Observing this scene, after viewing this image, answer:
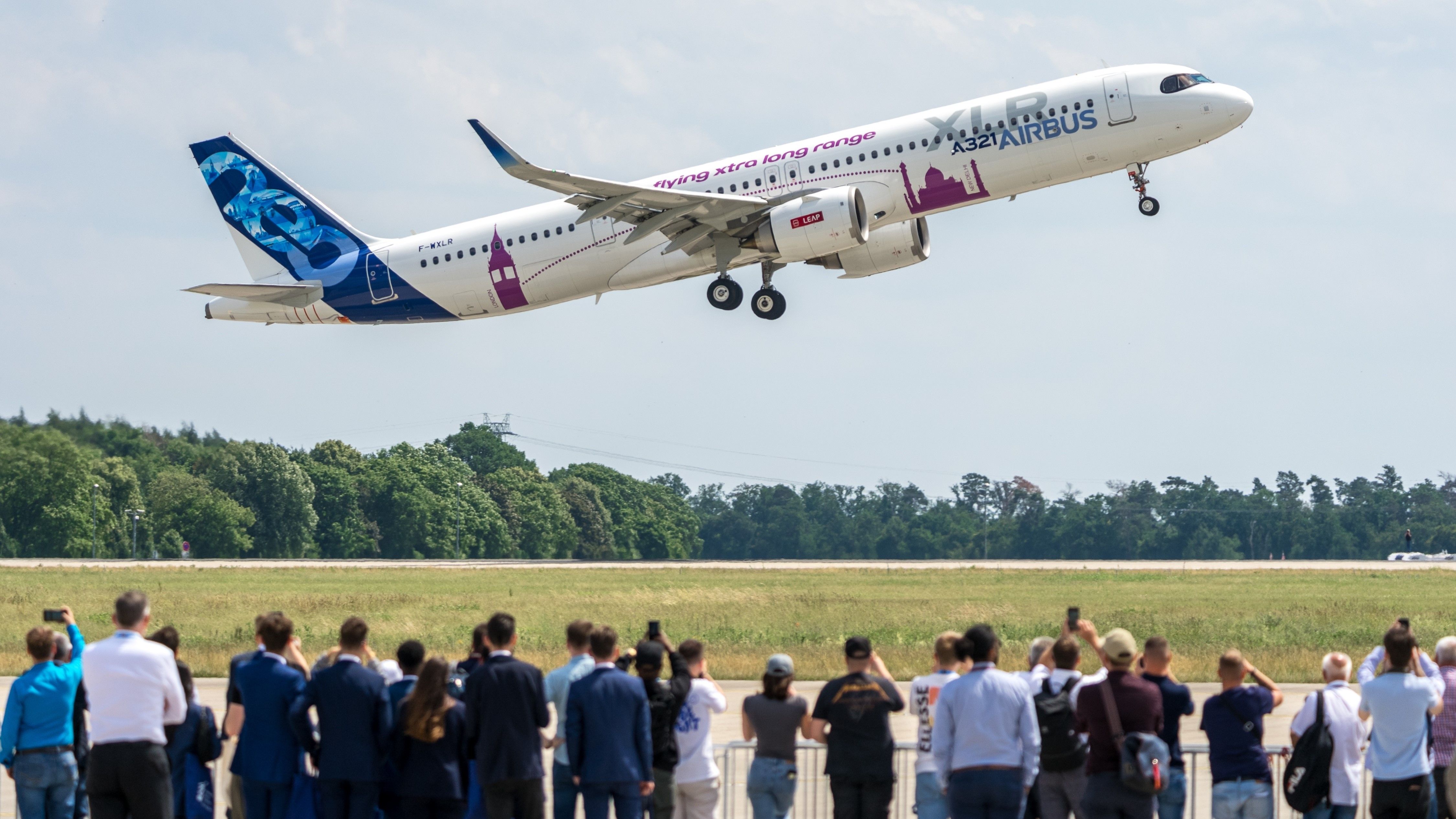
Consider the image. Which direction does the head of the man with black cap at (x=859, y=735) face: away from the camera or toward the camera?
away from the camera

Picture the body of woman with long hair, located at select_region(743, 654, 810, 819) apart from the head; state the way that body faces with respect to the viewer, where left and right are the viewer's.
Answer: facing away from the viewer

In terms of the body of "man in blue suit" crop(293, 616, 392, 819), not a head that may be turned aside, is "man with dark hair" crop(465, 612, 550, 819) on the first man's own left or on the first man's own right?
on the first man's own right

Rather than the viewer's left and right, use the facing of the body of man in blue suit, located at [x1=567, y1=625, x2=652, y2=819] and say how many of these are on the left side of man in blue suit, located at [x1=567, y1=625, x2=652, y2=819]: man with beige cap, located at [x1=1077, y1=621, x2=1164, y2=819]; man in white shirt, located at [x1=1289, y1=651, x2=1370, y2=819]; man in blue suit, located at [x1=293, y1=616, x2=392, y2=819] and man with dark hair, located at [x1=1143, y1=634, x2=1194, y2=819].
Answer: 1

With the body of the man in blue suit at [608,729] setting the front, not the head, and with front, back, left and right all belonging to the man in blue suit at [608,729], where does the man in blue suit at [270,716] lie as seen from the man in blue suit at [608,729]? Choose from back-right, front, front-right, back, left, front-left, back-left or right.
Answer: left

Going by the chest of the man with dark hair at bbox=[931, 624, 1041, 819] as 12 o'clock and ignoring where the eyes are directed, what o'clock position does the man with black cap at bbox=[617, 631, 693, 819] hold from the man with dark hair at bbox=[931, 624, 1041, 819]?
the man with black cap at bbox=[617, 631, 693, 819] is roughly at 9 o'clock from the man with dark hair at bbox=[931, 624, 1041, 819].

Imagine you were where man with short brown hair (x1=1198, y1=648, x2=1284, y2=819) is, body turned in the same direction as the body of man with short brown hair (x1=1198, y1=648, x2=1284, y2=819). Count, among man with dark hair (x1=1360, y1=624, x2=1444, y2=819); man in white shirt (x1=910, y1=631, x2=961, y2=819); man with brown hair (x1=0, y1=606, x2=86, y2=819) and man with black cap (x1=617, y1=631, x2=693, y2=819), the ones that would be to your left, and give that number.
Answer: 3

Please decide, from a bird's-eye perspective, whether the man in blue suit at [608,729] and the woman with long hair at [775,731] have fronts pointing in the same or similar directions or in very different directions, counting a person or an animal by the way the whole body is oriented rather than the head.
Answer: same or similar directions

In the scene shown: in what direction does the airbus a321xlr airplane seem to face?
to the viewer's right

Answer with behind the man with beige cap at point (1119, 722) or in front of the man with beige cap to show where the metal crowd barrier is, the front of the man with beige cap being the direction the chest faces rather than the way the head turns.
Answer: in front

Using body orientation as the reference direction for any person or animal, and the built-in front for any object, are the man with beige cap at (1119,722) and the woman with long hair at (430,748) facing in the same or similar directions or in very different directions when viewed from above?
same or similar directions

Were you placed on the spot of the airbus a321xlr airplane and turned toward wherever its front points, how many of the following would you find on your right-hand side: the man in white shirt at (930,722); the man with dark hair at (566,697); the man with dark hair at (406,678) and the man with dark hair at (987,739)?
4

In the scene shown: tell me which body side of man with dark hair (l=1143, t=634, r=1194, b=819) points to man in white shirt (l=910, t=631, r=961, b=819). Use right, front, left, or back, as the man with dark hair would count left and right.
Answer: left

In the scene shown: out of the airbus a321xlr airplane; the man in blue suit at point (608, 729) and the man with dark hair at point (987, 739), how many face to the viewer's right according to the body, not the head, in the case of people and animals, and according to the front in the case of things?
1

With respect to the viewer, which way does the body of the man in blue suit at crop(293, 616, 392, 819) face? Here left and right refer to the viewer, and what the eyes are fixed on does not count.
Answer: facing away from the viewer

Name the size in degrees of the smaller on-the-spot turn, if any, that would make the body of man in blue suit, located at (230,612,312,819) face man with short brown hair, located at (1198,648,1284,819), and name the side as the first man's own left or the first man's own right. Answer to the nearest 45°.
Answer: approximately 90° to the first man's own right

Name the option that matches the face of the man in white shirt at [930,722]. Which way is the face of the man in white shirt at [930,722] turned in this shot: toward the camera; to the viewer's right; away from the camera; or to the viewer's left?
away from the camera

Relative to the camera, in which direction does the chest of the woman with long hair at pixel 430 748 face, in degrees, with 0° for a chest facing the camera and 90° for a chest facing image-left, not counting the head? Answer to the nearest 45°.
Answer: approximately 180°

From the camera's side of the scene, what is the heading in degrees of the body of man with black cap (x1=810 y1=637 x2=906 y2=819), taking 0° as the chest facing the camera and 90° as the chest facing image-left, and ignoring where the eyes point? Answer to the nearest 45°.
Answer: approximately 180°
